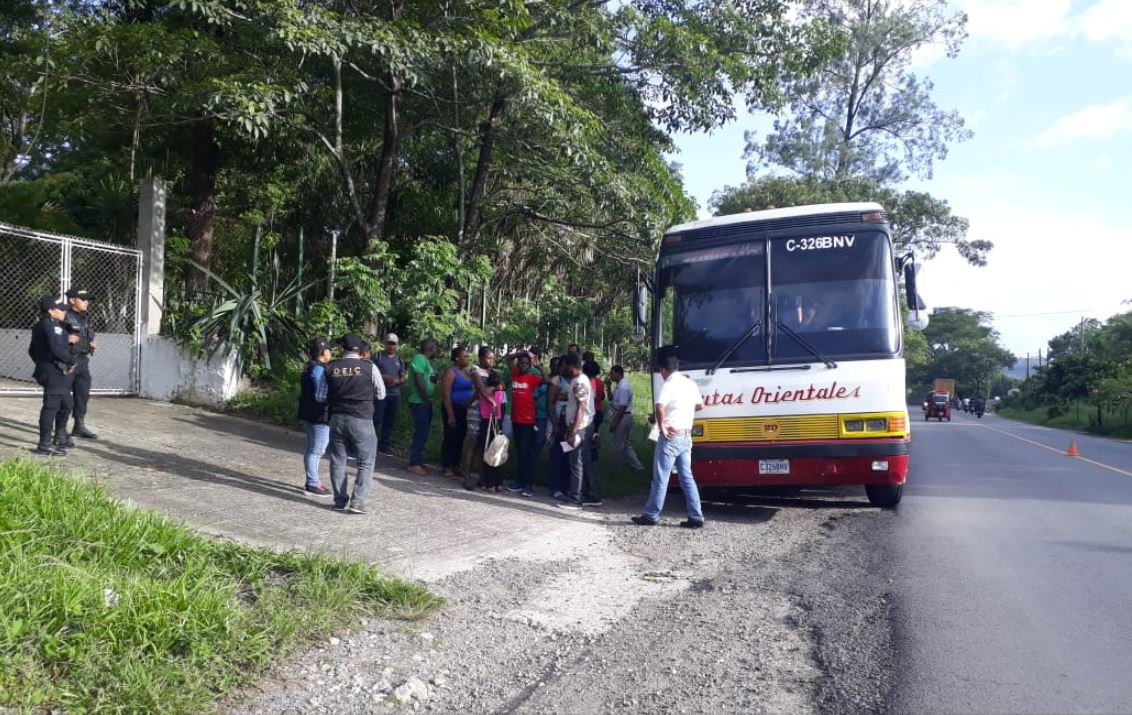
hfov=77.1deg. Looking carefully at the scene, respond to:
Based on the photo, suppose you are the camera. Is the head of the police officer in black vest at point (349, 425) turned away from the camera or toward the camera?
away from the camera

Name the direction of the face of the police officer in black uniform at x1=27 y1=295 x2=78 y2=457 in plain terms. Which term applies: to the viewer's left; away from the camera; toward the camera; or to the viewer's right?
to the viewer's right

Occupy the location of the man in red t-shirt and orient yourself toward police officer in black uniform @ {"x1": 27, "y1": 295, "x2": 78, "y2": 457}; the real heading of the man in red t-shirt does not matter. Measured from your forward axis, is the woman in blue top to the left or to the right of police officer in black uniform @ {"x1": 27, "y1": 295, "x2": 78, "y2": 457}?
right

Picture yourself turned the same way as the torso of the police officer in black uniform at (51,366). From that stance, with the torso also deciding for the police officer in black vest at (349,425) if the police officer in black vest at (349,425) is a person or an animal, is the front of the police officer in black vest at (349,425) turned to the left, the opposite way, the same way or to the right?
to the left

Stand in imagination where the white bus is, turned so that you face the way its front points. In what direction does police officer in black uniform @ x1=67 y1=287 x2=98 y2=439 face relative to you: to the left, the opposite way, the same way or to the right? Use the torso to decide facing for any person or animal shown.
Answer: to the left

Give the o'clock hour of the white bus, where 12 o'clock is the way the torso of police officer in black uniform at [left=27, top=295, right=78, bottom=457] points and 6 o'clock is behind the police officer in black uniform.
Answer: The white bus is roughly at 1 o'clock from the police officer in black uniform.

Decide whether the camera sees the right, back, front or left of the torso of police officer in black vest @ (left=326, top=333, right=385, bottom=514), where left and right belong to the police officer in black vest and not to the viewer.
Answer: back

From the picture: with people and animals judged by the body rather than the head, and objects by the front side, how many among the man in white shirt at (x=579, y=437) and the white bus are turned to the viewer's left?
1

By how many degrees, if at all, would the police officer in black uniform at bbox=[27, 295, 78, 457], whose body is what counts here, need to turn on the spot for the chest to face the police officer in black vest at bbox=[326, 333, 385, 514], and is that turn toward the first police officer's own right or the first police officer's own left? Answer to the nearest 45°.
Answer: approximately 45° to the first police officer's own right

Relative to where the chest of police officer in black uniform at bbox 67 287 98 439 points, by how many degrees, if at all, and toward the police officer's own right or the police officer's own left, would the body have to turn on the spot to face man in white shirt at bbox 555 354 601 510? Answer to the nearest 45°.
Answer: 0° — they already face them

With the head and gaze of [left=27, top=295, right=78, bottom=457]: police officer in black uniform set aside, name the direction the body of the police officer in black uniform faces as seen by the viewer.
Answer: to the viewer's right

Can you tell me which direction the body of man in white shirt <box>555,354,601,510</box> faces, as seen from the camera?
to the viewer's left
